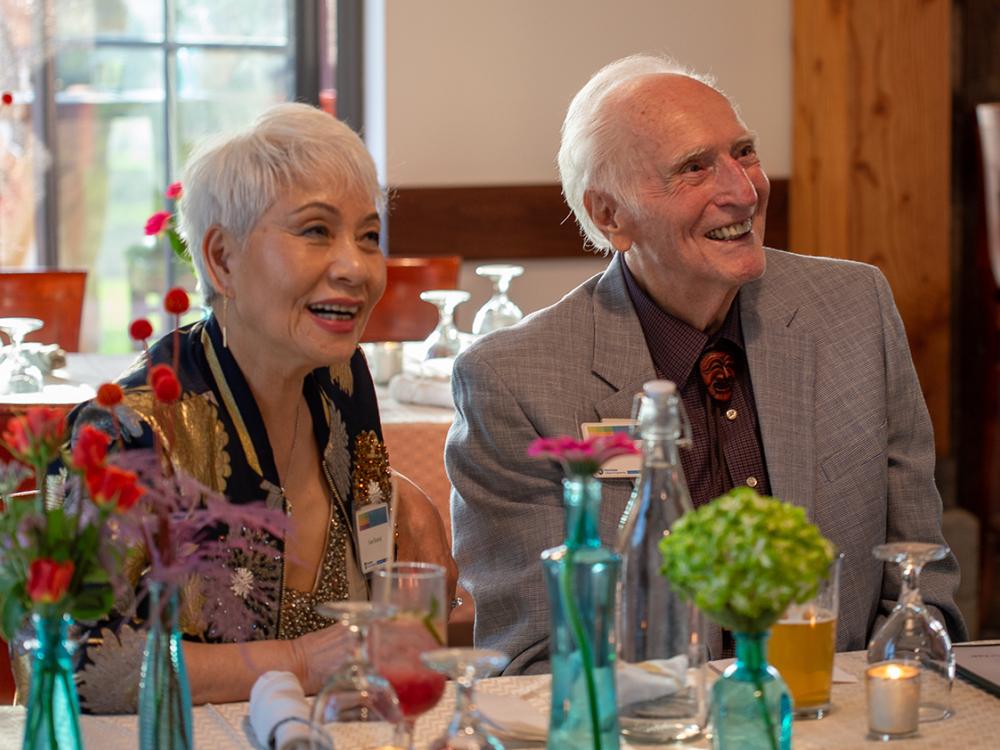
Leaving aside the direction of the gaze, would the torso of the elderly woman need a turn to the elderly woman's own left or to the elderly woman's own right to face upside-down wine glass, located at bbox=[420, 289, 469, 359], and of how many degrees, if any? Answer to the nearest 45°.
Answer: approximately 135° to the elderly woman's own left

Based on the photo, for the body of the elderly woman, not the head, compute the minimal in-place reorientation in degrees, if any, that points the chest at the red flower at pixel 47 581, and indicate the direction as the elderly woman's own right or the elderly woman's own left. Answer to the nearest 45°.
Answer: approximately 45° to the elderly woman's own right

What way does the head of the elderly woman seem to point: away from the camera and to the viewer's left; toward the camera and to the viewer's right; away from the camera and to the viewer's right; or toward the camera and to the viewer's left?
toward the camera and to the viewer's right

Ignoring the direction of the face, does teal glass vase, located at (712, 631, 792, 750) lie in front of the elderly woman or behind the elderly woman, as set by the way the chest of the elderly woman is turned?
in front

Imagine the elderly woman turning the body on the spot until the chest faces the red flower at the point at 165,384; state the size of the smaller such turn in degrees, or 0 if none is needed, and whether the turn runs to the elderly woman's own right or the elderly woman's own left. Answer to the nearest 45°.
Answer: approximately 45° to the elderly woman's own right

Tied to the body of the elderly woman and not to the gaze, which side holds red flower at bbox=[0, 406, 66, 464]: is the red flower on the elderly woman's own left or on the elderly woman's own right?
on the elderly woman's own right

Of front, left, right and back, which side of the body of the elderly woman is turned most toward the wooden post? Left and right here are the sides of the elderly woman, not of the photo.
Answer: left

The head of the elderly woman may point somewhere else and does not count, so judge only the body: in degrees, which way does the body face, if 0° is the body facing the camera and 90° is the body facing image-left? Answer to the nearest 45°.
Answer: approximately 315°

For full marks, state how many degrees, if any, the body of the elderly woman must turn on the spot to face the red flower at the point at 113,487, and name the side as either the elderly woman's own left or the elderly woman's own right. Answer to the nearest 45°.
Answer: approximately 45° to the elderly woman's own right

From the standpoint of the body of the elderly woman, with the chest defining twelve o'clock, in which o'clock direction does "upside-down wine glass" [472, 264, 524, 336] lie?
The upside-down wine glass is roughly at 8 o'clock from the elderly woman.

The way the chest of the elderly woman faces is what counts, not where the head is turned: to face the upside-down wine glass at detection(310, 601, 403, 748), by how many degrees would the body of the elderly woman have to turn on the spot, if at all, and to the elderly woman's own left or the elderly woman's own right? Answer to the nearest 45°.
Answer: approximately 45° to the elderly woman's own right
